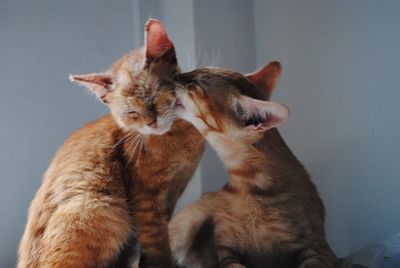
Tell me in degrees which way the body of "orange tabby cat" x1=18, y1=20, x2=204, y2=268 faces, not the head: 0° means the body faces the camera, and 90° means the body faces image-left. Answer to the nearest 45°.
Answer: approximately 315°
